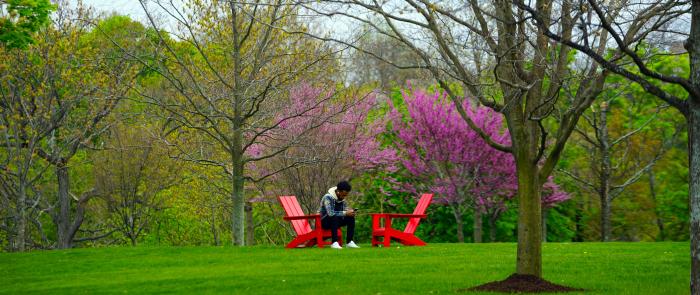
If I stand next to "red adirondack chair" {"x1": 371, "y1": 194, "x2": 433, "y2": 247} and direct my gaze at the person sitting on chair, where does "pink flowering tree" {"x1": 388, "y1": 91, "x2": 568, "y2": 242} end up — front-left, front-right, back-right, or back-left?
back-right

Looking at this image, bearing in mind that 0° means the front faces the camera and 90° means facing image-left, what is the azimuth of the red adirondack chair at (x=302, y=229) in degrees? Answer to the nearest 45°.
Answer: approximately 315°

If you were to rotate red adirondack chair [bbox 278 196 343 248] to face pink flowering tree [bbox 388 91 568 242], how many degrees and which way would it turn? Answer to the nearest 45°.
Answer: approximately 90° to its left

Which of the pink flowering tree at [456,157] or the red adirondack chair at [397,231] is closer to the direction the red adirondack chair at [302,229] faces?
the red adirondack chair

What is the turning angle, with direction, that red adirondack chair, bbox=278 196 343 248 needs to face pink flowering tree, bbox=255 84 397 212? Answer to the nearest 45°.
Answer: approximately 135° to its left

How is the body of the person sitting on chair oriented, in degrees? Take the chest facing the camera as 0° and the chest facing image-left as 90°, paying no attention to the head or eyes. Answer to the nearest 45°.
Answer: approximately 315°

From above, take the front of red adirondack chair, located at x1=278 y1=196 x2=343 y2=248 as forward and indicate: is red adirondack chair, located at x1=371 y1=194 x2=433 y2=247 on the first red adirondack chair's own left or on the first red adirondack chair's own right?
on the first red adirondack chair's own left
